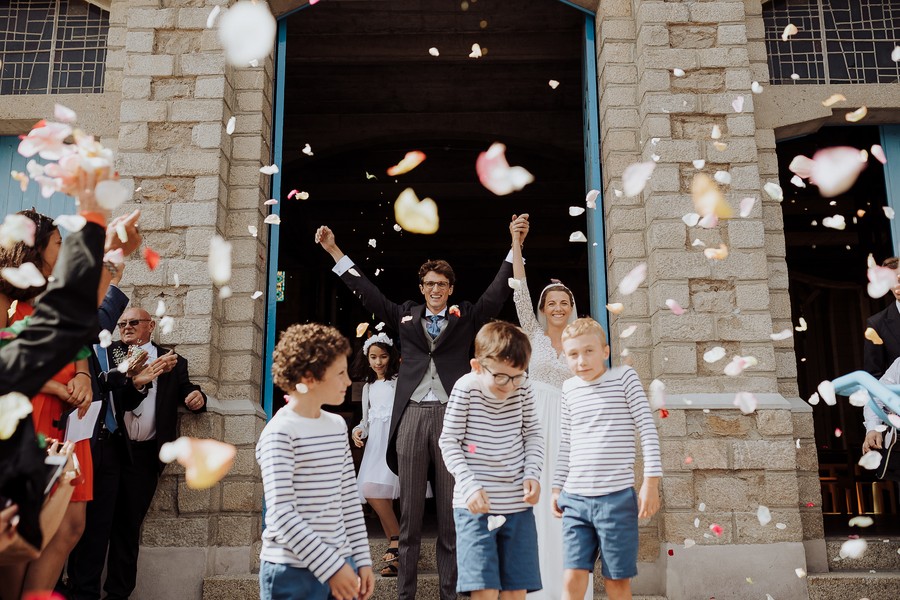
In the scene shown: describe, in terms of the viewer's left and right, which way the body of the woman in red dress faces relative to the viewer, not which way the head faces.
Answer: facing to the right of the viewer

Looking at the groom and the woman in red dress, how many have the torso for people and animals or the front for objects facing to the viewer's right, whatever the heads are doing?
1

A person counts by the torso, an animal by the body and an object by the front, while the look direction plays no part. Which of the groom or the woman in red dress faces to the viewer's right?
the woman in red dress

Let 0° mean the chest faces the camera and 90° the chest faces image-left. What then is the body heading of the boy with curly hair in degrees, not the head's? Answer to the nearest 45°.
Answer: approximately 315°

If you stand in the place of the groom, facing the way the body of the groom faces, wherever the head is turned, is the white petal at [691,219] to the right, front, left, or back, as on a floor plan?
left

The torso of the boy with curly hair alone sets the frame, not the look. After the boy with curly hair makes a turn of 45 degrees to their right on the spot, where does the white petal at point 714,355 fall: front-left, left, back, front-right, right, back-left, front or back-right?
back-left

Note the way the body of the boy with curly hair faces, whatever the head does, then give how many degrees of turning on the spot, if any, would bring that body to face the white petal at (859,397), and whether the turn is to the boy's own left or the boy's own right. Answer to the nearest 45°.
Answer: approximately 45° to the boy's own left

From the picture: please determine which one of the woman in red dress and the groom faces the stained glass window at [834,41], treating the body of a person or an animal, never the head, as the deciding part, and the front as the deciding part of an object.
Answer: the woman in red dress
